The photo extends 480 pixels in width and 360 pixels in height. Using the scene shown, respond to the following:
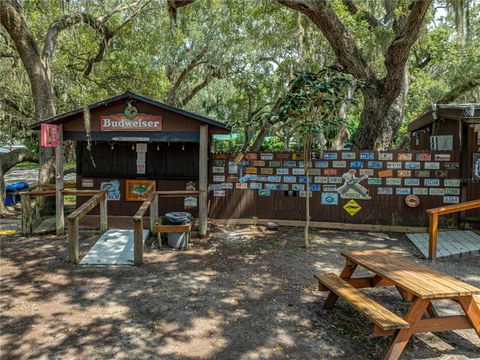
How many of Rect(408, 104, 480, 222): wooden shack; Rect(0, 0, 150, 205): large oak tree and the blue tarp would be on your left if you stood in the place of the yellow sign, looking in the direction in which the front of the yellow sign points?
1

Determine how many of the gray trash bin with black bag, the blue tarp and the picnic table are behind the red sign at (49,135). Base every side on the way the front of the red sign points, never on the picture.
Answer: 1

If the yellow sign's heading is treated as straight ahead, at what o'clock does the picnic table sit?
The picnic table is roughly at 12 o'clock from the yellow sign.

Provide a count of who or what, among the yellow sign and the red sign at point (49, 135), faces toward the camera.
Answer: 2

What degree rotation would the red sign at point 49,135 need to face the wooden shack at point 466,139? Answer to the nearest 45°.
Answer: approximately 45° to its left

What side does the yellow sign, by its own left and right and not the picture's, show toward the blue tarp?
right

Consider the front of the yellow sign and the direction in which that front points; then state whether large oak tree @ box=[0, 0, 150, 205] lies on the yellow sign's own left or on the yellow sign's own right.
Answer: on the yellow sign's own right

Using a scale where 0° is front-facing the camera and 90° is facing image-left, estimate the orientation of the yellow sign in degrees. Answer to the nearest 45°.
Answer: approximately 0°

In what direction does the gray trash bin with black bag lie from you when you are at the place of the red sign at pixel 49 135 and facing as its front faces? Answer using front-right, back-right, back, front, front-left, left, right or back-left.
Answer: front-left

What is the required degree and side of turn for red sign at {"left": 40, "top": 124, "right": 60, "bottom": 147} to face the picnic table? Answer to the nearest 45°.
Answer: approximately 45° to its left

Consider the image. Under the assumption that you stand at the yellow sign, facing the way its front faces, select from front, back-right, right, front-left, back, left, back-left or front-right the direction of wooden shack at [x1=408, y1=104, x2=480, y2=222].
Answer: left

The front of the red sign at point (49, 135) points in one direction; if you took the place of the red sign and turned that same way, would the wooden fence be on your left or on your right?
on your left
